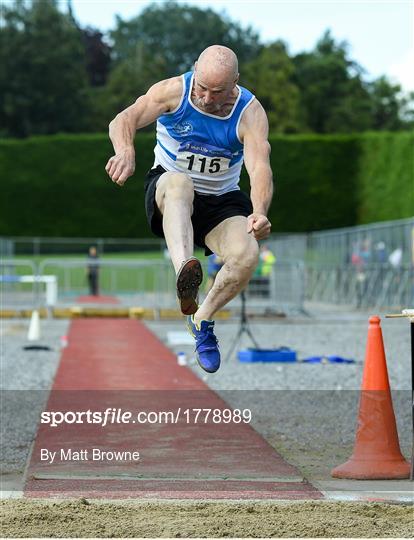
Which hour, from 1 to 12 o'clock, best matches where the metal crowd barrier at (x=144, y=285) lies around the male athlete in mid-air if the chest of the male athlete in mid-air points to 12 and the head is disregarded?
The metal crowd barrier is roughly at 6 o'clock from the male athlete in mid-air.

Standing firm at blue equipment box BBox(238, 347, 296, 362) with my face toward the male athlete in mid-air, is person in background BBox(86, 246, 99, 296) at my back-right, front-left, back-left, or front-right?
back-right

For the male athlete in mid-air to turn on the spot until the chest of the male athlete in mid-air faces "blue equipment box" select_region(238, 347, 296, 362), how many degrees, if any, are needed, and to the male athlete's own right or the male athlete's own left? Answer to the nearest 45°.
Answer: approximately 180°

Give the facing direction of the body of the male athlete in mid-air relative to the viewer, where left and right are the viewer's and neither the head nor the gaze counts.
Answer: facing the viewer

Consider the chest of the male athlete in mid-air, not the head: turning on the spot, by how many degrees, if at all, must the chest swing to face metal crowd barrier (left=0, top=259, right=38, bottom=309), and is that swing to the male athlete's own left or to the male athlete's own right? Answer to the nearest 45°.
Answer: approximately 180°

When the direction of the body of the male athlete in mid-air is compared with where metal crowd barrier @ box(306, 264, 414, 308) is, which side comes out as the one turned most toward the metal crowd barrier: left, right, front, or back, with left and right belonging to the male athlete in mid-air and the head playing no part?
back

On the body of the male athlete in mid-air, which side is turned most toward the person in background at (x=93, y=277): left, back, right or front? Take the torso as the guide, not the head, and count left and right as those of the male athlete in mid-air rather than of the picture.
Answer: back
